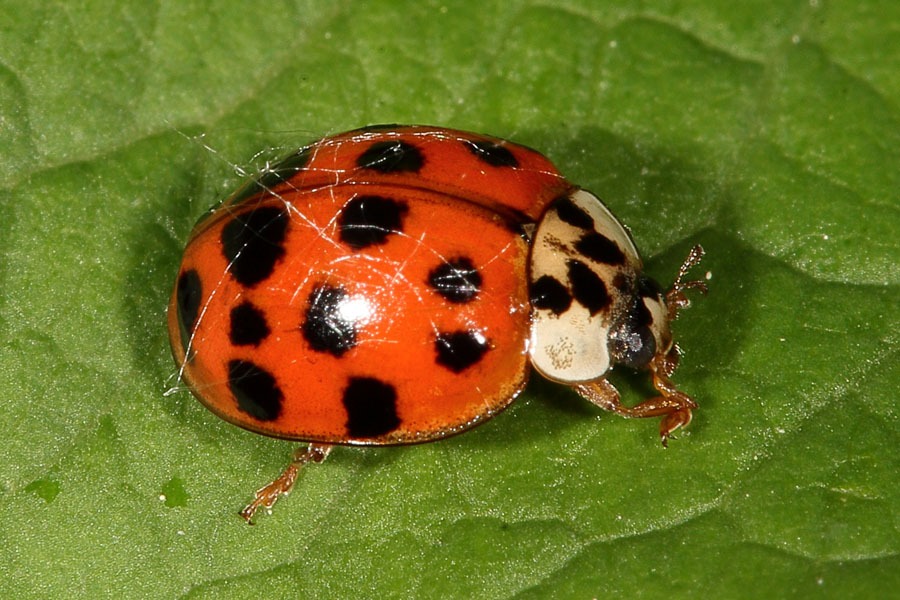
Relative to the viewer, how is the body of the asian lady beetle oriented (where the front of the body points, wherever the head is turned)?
to the viewer's right
